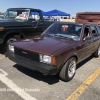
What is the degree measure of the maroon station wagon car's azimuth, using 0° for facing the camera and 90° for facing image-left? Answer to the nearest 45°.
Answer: approximately 45°

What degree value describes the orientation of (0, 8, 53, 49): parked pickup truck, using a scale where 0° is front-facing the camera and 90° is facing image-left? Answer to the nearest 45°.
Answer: approximately 45°

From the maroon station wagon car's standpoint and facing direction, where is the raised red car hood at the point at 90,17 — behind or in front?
behind

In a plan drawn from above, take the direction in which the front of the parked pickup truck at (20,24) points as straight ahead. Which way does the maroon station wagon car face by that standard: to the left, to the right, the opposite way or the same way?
the same way

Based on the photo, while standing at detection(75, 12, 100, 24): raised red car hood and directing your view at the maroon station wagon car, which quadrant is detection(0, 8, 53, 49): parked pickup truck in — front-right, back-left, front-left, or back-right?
front-right

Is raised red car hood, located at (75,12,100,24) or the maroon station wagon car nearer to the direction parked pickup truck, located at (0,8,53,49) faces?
the maroon station wagon car

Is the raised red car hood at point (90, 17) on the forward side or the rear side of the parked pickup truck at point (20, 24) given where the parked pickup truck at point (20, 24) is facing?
on the rear side

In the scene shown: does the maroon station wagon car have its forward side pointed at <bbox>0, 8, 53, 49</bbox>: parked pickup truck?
no

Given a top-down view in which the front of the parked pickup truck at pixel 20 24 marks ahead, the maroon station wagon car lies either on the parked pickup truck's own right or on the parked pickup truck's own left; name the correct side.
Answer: on the parked pickup truck's own left

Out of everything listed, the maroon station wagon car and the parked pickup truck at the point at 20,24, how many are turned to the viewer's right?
0
